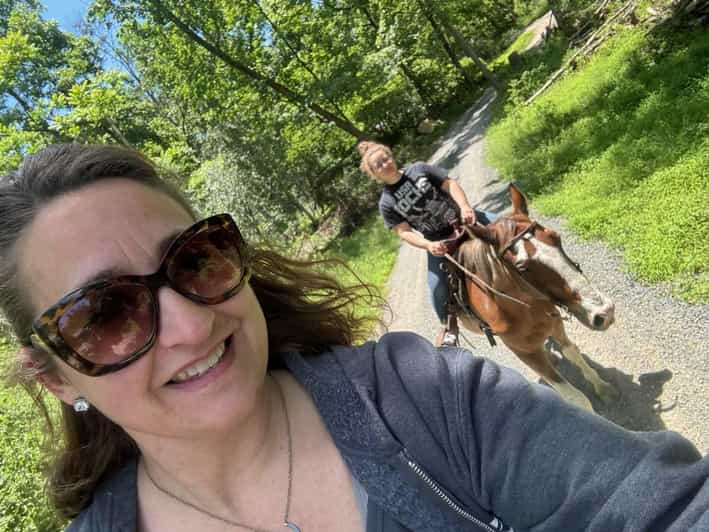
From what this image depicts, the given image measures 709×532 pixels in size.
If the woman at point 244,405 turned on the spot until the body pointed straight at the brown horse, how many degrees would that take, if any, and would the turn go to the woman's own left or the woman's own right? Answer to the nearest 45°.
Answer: approximately 135° to the woman's own left

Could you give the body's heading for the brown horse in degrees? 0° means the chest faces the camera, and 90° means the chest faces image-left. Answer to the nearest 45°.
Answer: approximately 315°

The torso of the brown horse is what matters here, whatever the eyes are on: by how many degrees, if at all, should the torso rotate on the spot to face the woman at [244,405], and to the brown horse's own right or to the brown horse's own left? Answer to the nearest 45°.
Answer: approximately 45° to the brown horse's own right

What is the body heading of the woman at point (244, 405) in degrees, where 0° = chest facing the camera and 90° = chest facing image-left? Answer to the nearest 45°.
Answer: approximately 0°

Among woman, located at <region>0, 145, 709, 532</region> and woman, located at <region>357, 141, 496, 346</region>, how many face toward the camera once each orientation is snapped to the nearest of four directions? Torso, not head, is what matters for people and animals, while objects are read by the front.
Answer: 2

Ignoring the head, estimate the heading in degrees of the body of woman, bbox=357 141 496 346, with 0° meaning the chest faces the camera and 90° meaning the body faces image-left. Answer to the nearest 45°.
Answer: approximately 0°
